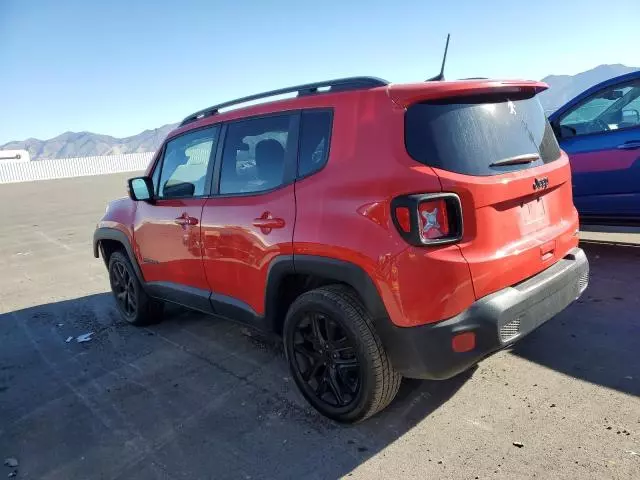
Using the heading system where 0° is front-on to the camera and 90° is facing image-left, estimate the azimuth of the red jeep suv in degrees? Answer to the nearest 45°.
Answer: approximately 135°

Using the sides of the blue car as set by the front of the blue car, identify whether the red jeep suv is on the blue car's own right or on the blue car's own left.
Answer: on the blue car's own left

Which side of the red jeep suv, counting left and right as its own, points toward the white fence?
front

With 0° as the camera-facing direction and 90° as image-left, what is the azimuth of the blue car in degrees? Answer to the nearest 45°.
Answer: approximately 135°

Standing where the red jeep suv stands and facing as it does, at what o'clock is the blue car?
The blue car is roughly at 3 o'clock from the red jeep suv.

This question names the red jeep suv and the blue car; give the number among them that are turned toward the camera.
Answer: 0

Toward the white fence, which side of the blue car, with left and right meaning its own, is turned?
front
